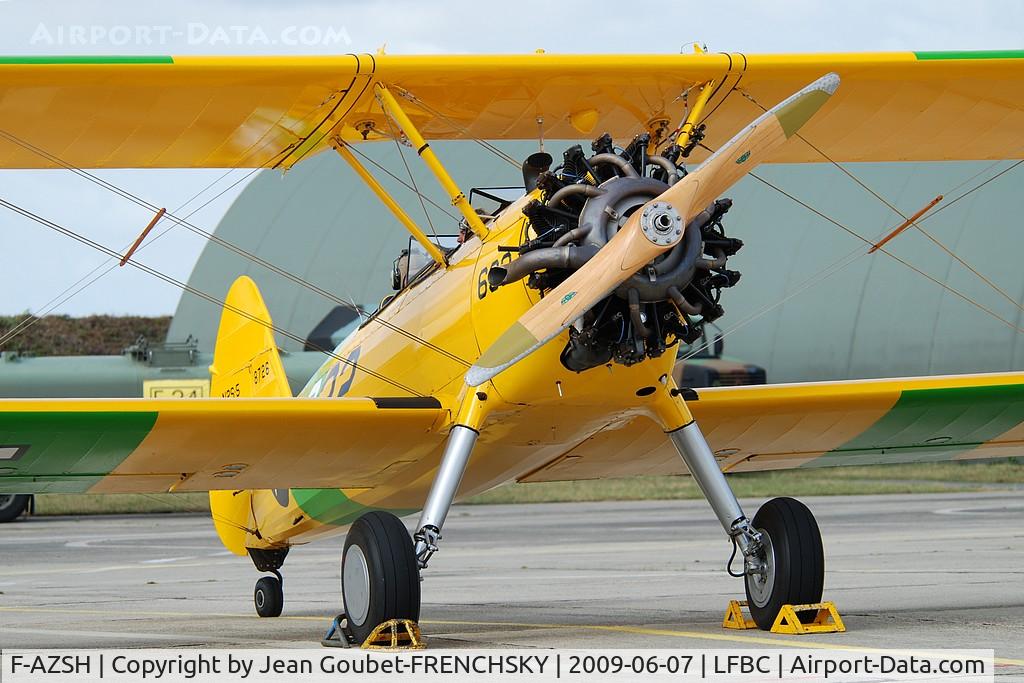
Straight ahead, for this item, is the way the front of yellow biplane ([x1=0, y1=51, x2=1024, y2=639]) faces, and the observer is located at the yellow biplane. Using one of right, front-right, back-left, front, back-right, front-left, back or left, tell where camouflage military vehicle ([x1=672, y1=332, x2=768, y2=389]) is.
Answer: back-left

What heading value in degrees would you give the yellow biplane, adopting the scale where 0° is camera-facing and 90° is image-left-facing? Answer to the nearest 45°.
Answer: approximately 315°
